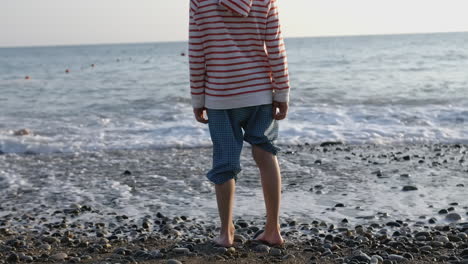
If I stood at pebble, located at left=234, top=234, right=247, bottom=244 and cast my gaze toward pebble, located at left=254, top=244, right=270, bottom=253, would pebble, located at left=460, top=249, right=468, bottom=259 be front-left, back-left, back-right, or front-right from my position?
front-left

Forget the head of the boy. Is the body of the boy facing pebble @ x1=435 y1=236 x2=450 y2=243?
no

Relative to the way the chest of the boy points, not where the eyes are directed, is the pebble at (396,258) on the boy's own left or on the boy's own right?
on the boy's own right

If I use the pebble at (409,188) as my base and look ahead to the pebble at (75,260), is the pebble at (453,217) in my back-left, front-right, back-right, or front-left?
front-left

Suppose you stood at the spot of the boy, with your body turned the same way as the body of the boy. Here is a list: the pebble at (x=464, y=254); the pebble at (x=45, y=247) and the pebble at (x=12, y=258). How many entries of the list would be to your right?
1

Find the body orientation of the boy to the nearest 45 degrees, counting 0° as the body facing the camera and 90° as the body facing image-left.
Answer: approximately 180°

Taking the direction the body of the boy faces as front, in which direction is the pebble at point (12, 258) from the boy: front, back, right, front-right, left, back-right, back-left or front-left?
left

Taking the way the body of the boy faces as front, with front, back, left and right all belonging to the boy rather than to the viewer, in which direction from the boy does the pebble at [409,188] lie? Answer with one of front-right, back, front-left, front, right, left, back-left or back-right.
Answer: front-right

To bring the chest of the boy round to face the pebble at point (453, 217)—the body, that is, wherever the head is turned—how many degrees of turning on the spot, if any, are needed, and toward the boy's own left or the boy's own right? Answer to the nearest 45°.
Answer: approximately 90° to the boy's own right

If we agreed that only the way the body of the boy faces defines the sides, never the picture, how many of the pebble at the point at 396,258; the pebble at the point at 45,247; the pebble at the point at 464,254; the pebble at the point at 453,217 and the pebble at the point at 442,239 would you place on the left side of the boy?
1
